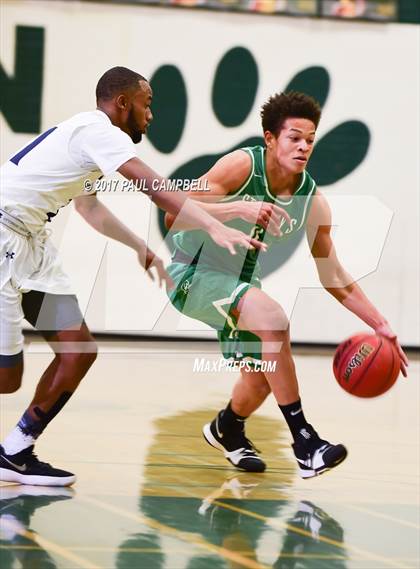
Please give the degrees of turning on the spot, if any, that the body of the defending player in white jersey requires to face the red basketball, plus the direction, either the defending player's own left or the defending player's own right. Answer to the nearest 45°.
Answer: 0° — they already face it

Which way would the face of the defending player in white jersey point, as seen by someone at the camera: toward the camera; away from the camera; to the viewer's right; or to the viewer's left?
to the viewer's right

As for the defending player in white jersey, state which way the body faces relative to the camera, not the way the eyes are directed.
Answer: to the viewer's right

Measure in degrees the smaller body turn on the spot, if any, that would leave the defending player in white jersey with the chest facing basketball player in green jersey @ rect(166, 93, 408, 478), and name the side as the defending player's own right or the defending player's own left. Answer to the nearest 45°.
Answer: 0° — they already face them
